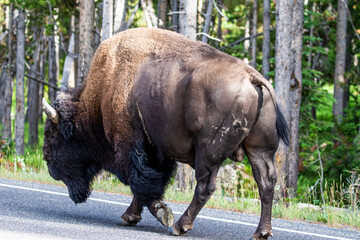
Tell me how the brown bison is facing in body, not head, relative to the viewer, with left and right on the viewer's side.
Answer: facing away from the viewer and to the left of the viewer
